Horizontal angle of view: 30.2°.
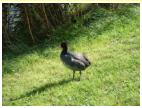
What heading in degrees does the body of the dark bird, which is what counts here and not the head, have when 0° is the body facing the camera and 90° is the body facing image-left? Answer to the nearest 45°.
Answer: approximately 90°
